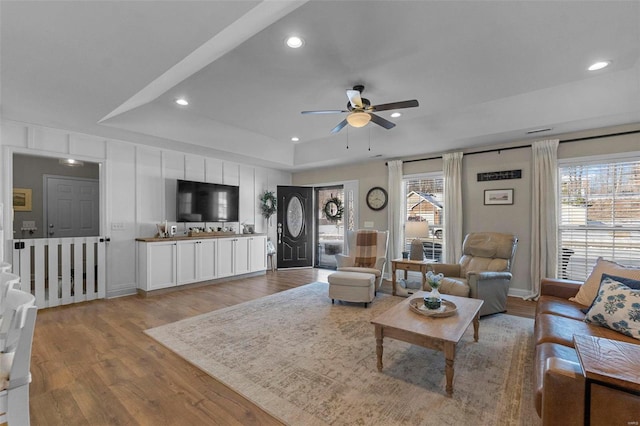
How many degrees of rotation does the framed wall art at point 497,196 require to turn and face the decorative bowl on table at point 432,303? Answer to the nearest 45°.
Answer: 0° — it already faces it

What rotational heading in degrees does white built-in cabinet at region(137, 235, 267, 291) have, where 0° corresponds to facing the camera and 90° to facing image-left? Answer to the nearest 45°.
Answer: approximately 315°

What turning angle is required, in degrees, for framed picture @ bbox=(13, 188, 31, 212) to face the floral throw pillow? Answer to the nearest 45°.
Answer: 0° — it already faces it

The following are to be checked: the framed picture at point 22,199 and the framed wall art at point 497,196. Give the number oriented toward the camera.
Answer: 2

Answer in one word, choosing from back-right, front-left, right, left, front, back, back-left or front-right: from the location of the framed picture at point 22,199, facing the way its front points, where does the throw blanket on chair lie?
front-left

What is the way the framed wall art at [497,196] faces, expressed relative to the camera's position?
facing the viewer

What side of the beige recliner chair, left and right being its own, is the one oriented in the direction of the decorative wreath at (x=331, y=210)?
right

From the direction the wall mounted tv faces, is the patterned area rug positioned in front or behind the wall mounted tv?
in front

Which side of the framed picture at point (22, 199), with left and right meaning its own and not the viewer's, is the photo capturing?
front

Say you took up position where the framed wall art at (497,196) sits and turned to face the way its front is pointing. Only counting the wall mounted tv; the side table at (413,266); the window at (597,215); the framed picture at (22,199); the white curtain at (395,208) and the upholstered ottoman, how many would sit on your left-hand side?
1

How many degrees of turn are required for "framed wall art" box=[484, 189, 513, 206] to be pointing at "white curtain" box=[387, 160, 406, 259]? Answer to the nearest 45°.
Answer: approximately 90° to its right
